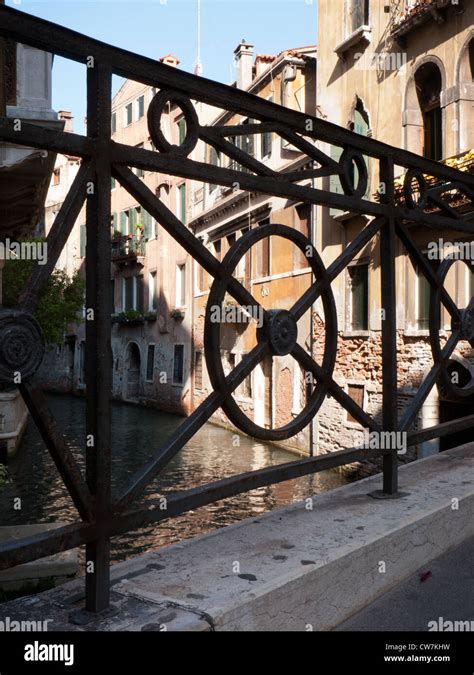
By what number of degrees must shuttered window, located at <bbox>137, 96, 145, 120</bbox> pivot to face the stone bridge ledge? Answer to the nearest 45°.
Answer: approximately 45° to its left
